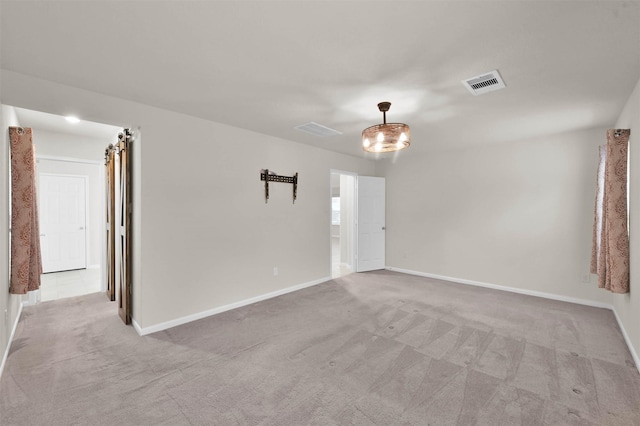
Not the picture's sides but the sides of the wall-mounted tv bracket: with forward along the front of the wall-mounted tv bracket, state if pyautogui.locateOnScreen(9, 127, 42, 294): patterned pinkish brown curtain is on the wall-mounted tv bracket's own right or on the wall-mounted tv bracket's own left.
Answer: on the wall-mounted tv bracket's own right

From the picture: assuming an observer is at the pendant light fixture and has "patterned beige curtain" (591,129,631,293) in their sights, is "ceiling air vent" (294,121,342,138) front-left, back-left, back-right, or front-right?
back-left

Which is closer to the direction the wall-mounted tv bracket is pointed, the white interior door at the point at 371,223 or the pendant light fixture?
the pendant light fixture

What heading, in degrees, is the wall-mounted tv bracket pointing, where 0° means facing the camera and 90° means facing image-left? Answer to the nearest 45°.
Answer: approximately 315°

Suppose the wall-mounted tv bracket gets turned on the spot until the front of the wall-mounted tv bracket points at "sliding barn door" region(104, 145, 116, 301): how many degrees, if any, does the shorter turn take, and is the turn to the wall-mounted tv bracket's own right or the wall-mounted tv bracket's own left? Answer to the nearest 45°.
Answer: approximately 135° to the wall-mounted tv bracket's own right

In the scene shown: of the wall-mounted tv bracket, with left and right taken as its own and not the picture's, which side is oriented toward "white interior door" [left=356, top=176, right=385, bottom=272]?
left

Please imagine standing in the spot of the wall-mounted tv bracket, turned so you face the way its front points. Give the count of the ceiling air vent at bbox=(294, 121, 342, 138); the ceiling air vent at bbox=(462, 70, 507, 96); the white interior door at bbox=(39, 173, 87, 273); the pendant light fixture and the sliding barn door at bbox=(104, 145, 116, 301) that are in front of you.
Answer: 3

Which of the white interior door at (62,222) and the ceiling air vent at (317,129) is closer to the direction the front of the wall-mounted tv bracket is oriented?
the ceiling air vent

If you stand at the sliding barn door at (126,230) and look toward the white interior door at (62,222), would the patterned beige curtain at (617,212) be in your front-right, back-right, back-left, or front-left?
back-right

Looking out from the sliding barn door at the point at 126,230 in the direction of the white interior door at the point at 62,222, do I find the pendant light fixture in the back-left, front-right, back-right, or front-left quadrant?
back-right

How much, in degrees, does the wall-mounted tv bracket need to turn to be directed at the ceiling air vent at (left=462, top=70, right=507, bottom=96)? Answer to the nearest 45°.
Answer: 0° — it already faces it

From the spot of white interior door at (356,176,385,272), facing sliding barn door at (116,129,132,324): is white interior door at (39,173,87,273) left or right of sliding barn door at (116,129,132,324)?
right

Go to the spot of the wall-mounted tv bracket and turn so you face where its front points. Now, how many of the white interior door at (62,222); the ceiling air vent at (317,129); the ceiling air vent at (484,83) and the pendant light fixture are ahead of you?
3
